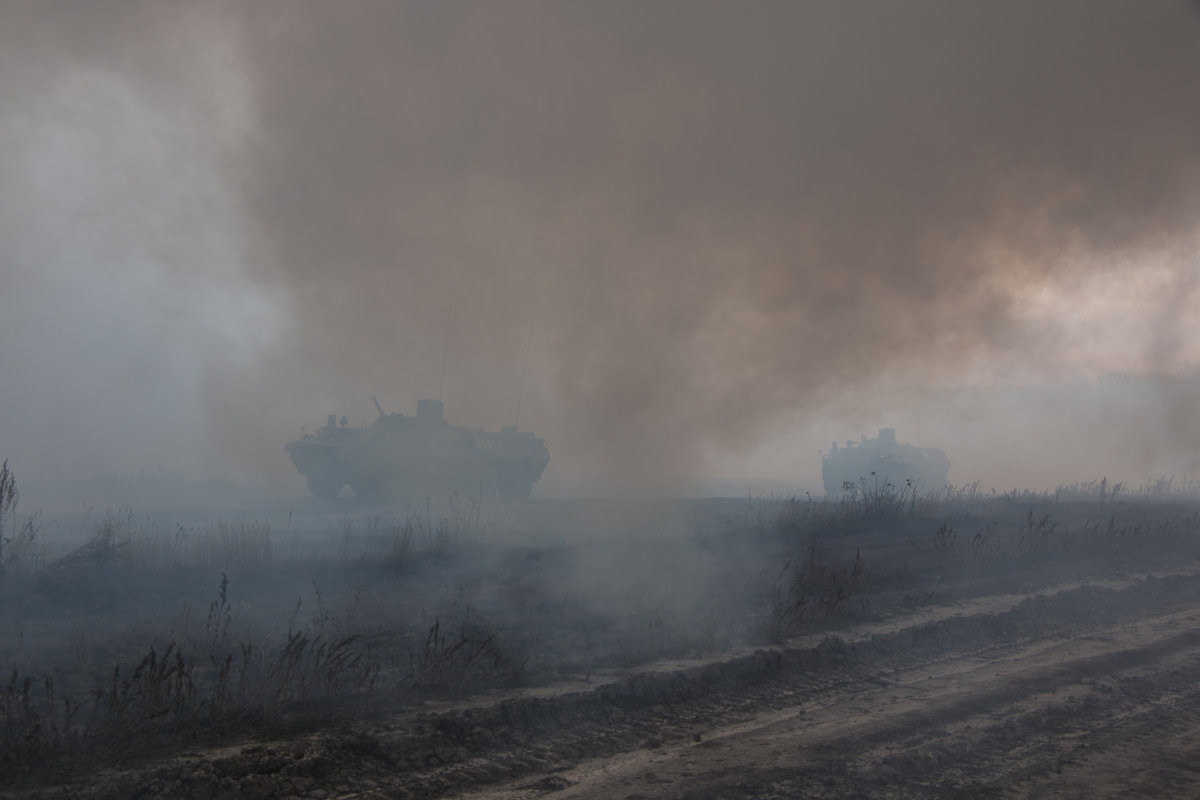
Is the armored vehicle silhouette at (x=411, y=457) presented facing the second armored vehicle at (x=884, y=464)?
no

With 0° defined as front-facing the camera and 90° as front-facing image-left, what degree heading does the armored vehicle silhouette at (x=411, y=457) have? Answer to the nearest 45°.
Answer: approximately 90°
